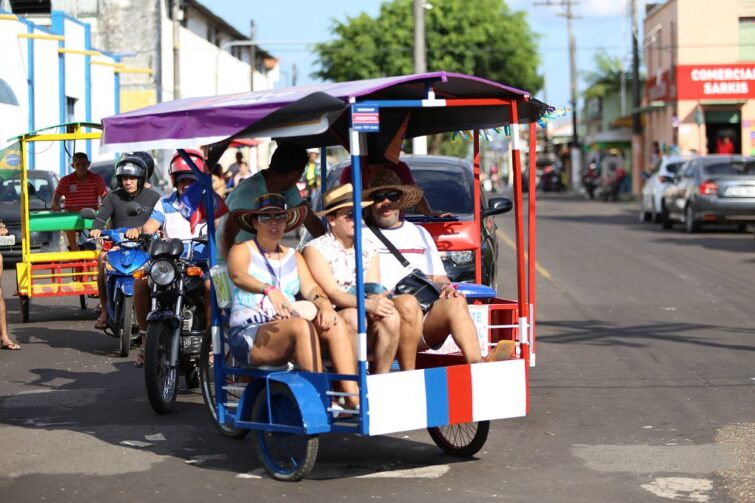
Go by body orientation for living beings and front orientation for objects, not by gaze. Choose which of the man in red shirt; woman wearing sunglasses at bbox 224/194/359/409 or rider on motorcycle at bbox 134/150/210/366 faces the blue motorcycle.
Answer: the man in red shirt

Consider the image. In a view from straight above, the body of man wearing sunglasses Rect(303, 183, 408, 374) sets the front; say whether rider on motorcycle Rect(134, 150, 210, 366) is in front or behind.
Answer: behind

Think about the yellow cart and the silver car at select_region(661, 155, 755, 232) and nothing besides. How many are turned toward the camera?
1

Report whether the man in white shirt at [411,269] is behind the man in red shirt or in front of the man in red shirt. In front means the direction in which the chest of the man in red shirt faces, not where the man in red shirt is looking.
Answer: in front

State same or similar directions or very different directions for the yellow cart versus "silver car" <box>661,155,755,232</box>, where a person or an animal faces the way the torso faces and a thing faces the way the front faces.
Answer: very different directions

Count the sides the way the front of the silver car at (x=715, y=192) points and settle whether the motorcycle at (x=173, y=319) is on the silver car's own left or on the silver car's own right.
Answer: on the silver car's own left
